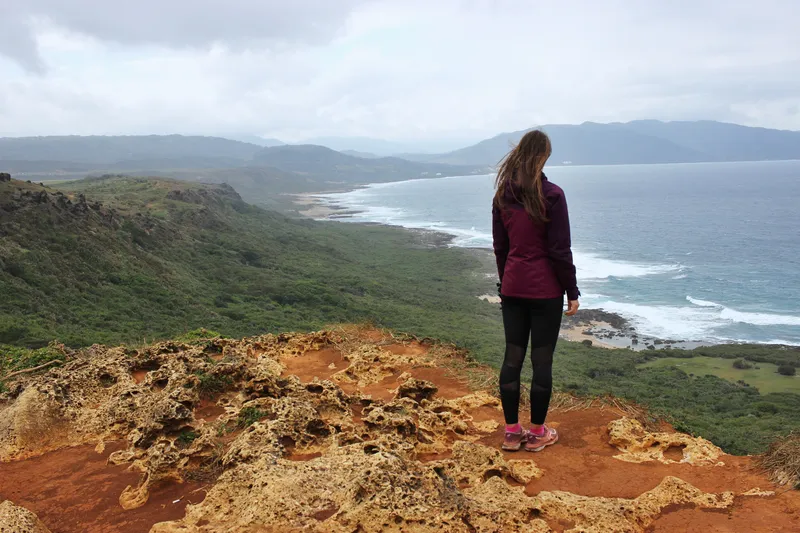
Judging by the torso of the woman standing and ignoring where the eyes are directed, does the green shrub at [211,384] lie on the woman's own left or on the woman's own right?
on the woman's own left

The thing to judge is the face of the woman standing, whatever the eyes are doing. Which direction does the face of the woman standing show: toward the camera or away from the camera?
away from the camera

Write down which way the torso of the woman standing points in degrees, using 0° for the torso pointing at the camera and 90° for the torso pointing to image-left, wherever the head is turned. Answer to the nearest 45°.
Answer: approximately 225°
